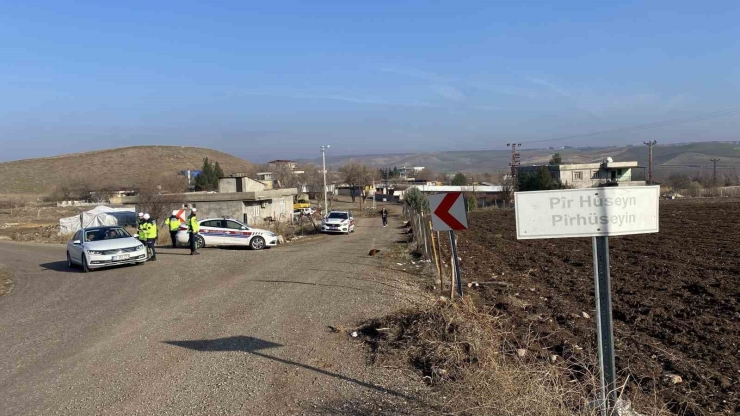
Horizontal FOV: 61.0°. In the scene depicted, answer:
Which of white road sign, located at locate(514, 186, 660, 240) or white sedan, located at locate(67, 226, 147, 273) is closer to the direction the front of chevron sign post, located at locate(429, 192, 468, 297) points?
the white road sign

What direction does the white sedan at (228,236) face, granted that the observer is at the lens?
facing to the right of the viewer

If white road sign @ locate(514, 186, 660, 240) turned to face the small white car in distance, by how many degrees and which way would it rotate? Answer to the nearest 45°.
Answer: approximately 135° to its right

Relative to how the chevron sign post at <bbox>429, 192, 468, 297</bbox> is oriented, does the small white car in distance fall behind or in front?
behind

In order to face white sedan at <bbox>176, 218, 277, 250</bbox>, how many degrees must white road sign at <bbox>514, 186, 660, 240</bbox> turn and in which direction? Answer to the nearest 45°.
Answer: approximately 135° to its right

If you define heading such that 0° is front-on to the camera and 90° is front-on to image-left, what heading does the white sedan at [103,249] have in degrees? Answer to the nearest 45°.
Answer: approximately 315°

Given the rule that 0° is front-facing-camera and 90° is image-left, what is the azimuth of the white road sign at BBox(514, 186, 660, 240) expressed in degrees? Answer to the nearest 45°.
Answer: approximately 0°

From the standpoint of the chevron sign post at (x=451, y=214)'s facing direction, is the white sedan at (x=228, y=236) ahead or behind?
behind

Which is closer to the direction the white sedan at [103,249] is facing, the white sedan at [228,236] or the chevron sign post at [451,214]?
the chevron sign post

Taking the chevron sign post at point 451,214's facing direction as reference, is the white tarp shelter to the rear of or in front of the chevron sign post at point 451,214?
to the rear
